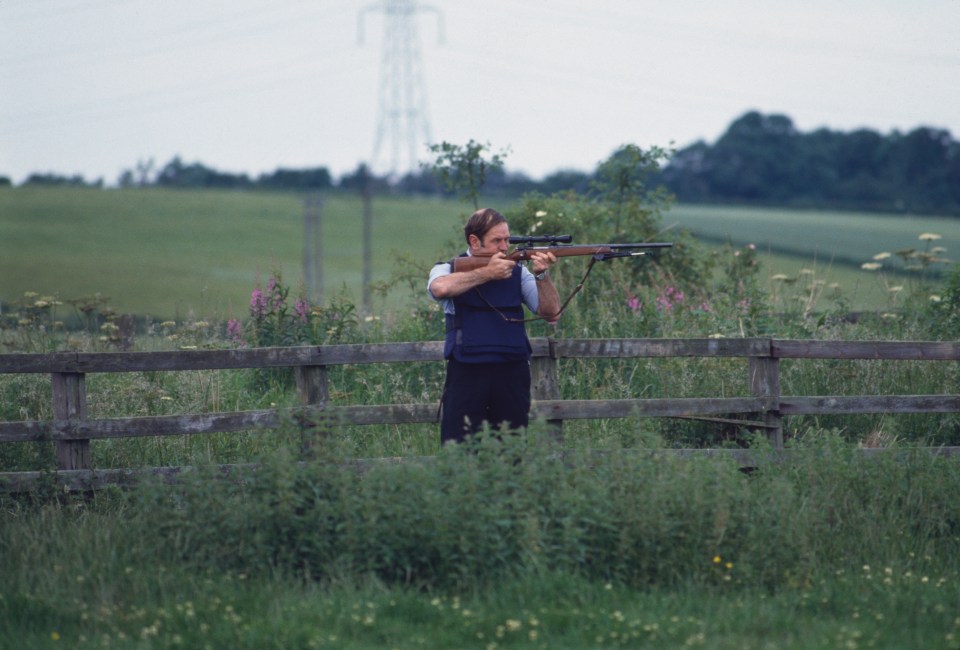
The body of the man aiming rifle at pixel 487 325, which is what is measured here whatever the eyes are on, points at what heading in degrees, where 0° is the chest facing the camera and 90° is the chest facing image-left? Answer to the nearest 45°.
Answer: approximately 315°

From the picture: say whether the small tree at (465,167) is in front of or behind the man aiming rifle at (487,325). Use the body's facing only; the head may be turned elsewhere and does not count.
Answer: behind
